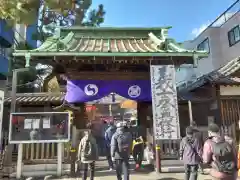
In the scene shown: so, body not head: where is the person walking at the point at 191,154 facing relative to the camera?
away from the camera

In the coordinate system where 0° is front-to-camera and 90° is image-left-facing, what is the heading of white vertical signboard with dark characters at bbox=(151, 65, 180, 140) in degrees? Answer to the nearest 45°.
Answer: approximately 0°

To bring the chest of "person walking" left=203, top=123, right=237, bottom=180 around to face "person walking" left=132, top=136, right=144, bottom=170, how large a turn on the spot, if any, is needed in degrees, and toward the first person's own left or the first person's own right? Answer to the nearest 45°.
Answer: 0° — they already face them

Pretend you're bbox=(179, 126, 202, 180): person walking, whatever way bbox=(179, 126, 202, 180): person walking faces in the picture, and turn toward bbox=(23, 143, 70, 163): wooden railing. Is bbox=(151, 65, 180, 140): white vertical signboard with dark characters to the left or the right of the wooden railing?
right

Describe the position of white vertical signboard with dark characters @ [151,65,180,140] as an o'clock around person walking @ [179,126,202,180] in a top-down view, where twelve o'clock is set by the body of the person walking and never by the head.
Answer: The white vertical signboard with dark characters is roughly at 11 o'clock from the person walking.

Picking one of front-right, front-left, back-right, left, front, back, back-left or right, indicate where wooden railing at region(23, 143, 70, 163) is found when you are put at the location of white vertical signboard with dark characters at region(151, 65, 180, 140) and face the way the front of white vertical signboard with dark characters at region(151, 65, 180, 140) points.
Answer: right

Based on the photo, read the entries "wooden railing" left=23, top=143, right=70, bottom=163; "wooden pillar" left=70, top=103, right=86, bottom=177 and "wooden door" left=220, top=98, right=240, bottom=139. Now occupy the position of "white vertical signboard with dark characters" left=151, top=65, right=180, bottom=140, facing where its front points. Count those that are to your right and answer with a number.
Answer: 2

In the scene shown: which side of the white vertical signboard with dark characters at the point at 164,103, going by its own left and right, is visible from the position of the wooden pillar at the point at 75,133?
right

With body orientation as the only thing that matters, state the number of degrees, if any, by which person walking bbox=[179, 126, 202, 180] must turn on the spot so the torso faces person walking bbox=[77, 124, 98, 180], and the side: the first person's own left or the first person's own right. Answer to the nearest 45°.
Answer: approximately 90° to the first person's own left

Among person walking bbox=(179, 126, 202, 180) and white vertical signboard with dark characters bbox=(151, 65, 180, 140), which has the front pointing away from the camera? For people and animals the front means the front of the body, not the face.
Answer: the person walking

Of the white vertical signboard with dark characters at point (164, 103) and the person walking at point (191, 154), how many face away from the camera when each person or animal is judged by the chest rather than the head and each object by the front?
1
